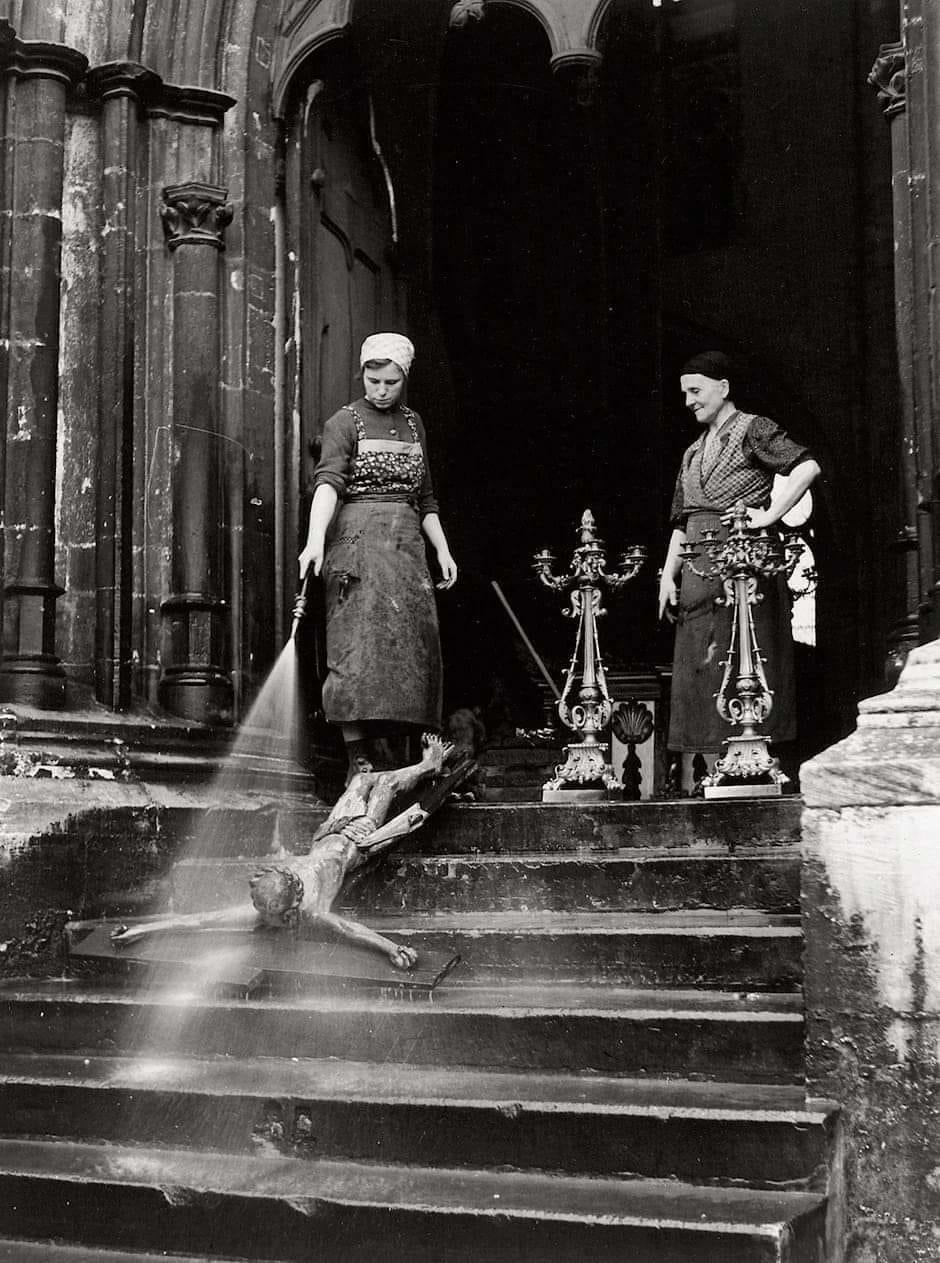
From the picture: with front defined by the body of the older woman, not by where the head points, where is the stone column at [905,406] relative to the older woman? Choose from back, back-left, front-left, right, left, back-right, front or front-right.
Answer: left

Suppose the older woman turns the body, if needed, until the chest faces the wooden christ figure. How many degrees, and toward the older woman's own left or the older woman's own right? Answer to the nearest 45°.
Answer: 0° — they already face it

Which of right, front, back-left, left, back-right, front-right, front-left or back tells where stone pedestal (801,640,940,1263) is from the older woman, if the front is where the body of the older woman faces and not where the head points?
front-left

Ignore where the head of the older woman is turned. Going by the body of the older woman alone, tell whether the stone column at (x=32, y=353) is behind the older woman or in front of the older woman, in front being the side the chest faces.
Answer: in front

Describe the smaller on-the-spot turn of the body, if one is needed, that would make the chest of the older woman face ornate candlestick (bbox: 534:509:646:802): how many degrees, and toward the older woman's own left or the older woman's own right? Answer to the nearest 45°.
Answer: approximately 45° to the older woman's own right

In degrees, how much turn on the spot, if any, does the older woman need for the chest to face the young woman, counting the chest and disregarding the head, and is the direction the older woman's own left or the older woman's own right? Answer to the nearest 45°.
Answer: approximately 45° to the older woman's own right

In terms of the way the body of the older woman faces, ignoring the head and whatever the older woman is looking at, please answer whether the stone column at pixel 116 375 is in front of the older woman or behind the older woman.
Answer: in front

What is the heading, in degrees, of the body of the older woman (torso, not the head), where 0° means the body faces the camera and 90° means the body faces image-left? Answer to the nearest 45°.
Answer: approximately 45°
